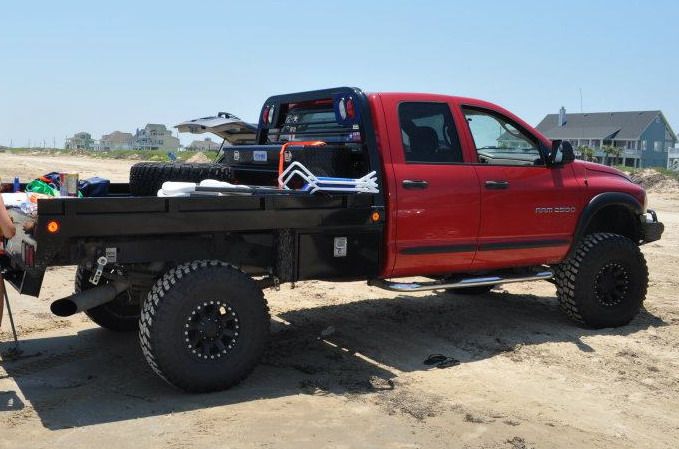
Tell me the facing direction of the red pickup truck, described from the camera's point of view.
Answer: facing away from the viewer and to the right of the viewer
